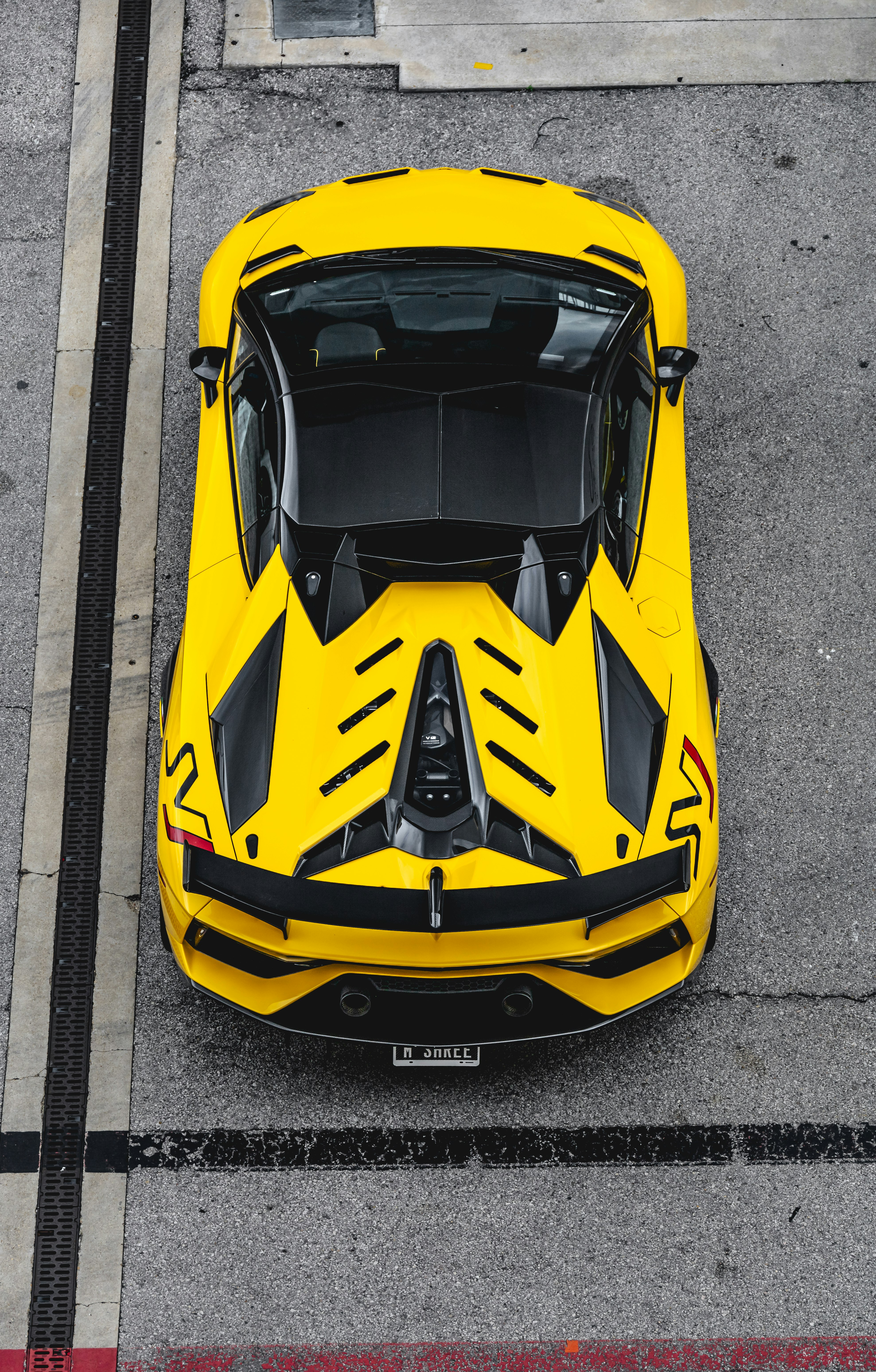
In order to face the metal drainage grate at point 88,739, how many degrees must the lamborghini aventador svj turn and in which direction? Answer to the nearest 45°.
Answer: approximately 45° to its left

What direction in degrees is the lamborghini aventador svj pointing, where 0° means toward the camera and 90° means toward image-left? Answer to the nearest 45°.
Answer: approximately 180°
